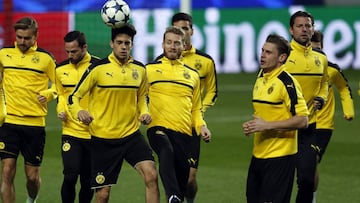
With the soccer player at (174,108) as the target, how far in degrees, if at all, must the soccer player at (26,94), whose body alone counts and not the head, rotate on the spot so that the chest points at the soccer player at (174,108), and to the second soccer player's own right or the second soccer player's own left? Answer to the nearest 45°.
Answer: approximately 45° to the second soccer player's own left

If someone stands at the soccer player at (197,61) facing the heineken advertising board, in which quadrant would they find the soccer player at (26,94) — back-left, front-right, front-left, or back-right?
back-left

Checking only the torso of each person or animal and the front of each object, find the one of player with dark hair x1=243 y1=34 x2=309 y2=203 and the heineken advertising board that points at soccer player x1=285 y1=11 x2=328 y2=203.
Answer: the heineken advertising board

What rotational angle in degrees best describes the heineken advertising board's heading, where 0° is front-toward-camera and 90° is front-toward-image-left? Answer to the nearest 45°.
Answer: approximately 0°
